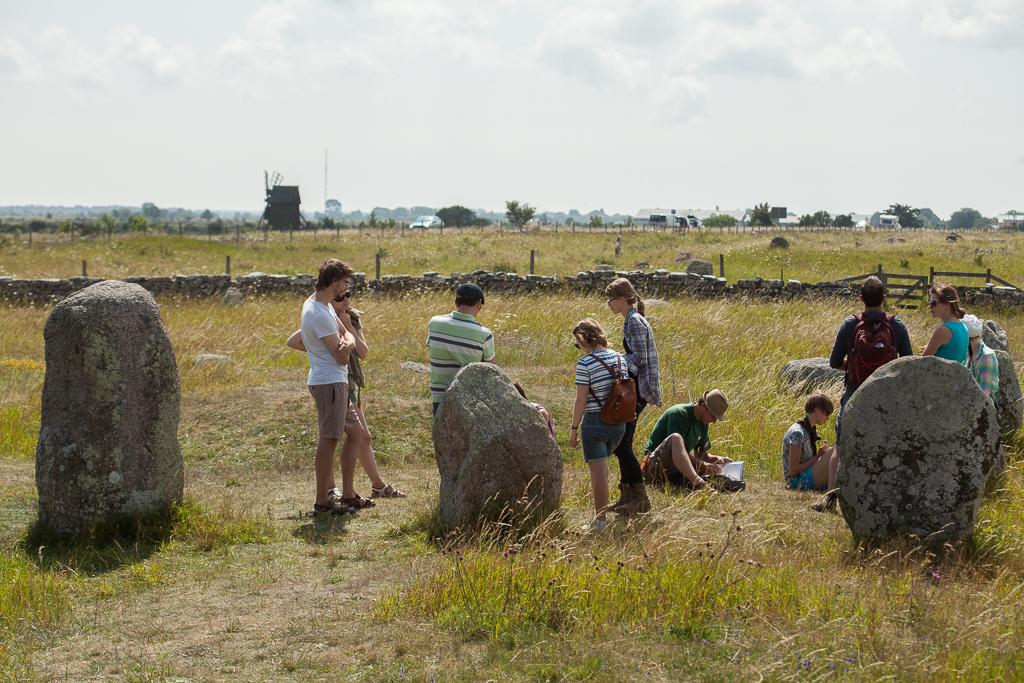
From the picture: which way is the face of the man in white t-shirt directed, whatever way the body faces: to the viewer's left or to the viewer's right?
to the viewer's right

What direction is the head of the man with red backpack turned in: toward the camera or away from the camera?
away from the camera

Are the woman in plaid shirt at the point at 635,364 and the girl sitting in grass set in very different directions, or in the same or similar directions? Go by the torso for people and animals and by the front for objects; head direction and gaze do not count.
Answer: very different directions

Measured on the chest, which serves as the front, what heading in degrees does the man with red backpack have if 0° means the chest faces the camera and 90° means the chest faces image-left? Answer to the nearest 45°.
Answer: approximately 180°

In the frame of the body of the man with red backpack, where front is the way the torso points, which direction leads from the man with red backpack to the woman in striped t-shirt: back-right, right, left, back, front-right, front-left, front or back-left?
back-left

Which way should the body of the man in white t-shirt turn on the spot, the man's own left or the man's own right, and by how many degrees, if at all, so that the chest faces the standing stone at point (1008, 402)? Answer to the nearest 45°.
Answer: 0° — they already face it

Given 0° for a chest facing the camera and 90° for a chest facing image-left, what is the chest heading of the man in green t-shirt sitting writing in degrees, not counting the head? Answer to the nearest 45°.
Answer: approximately 315°

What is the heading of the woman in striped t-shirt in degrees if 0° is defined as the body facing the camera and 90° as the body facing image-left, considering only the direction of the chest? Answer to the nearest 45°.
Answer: approximately 135°

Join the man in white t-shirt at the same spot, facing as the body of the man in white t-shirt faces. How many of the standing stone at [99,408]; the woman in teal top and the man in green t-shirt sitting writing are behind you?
1

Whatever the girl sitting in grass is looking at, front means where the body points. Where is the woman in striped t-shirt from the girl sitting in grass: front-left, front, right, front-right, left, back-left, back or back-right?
back-right

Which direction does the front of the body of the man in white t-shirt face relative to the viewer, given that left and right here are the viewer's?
facing to the right of the viewer

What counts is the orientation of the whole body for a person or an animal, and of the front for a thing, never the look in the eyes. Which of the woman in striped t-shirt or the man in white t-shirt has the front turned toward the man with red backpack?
the man in white t-shirt
